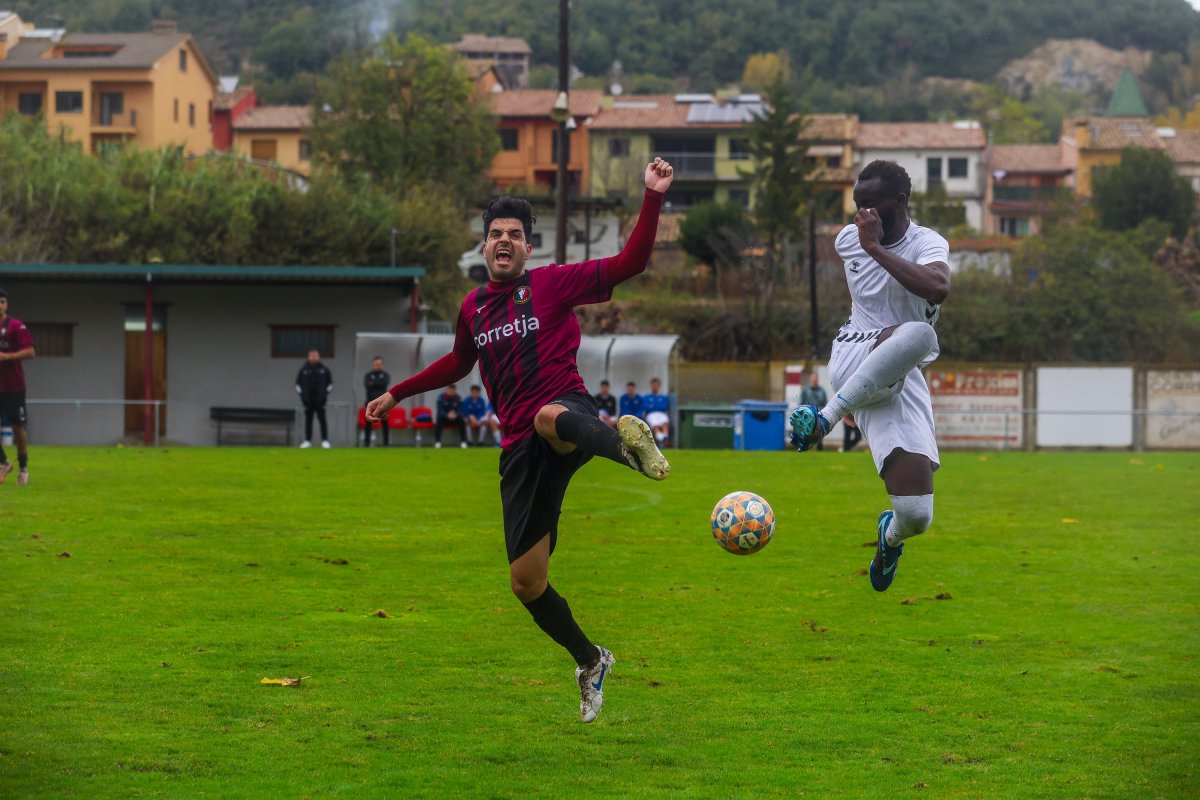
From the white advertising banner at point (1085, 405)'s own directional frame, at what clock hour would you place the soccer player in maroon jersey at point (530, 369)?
The soccer player in maroon jersey is roughly at 12 o'clock from the white advertising banner.

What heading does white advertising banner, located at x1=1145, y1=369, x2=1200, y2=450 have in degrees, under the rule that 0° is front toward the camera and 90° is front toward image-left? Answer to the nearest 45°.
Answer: approximately 0°

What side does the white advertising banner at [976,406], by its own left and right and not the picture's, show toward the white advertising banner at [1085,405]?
left

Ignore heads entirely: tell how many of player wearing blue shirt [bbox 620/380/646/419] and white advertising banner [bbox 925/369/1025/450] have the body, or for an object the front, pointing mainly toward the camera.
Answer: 2

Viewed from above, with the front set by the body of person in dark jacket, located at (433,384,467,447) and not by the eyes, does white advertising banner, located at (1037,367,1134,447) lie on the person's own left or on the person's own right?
on the person's own left

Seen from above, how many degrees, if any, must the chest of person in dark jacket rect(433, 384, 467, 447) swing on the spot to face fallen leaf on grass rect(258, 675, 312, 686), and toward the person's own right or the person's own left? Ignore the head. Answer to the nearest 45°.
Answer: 0° — they already face it

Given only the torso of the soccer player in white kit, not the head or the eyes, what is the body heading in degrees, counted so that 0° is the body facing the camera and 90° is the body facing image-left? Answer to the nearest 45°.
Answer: approximately 45°

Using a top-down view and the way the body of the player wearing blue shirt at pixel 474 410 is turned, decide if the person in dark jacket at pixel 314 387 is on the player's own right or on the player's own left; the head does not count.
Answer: on the player's own right

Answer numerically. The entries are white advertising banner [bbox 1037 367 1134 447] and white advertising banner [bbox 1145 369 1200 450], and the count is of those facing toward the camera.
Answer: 2

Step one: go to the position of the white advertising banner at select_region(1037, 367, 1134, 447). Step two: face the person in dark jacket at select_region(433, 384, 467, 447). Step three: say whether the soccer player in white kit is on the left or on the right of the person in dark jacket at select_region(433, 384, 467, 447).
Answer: left

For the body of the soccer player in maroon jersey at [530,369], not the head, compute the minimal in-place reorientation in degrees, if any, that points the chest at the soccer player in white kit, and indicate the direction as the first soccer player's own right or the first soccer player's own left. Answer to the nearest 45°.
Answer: approximately 90° to the first soccer player's own left

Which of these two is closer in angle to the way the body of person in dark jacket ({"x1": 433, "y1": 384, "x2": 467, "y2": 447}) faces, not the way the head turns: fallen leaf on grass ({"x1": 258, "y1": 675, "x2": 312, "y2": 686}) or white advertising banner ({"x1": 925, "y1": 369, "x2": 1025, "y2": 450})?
the fallen leaf on grass

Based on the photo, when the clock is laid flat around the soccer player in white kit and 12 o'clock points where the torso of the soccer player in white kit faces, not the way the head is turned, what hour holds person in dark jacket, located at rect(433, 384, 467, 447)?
The person in dark jacket is roughly at 4 o'clock from the soccer player in white kit.

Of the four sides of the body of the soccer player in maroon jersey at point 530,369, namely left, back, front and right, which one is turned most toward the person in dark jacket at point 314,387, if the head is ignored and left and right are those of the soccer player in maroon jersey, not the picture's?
back
